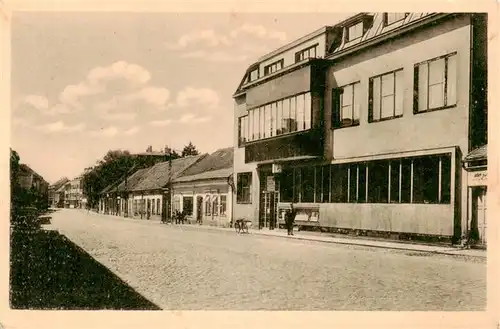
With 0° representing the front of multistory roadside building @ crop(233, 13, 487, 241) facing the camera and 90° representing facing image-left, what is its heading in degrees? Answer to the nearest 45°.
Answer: approximately 45°

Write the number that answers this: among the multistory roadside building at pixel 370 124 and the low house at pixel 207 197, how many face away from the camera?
0

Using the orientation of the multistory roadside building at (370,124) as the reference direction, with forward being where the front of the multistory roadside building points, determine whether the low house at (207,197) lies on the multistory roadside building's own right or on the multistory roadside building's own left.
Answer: on the multistory roadside building's own right

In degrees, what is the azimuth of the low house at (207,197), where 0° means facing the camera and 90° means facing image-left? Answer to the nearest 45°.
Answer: approximately 45°

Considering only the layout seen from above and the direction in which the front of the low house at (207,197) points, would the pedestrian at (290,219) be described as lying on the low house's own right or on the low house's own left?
on the low house's own left
